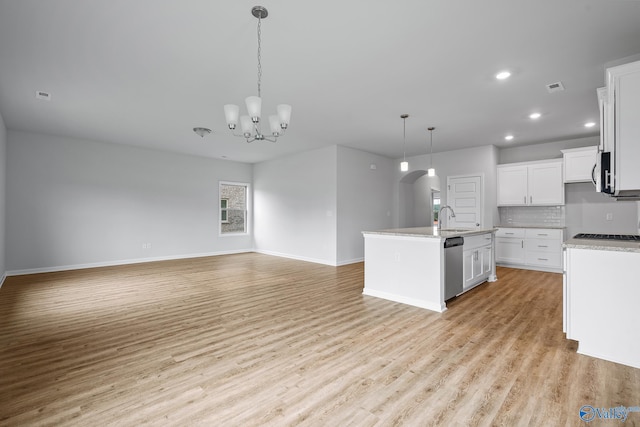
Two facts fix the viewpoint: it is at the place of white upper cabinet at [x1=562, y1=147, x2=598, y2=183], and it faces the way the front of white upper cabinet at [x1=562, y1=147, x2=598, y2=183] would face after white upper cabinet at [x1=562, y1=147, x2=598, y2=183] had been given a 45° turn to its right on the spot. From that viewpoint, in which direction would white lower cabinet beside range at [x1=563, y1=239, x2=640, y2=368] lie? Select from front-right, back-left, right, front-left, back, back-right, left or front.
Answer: front-left

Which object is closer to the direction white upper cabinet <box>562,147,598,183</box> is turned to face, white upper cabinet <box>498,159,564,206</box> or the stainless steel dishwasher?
the stainless steel dishwasher

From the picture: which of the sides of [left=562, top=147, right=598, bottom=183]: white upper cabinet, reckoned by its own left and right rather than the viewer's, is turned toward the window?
right

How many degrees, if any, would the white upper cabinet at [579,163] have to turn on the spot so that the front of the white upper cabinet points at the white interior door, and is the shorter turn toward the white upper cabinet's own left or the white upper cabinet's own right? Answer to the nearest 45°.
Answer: approximately 90° to the white upper cabinet's own right

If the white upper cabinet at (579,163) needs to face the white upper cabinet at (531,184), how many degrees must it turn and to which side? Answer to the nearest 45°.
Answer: approximately 90° to its right

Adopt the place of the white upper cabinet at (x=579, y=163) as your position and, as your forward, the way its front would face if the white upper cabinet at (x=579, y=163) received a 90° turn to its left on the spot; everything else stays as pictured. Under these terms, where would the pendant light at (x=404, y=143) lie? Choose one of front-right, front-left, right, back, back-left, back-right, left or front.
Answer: back-right

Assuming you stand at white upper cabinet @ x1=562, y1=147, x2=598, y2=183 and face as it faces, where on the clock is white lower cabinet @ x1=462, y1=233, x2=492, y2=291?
The white lower cabinet is roughly at 1 o'clock from the white upper cabinet.

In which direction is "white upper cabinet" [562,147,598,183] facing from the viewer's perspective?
toward the camera

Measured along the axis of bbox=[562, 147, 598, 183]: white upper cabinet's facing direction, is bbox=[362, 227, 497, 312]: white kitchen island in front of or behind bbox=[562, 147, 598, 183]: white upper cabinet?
in front
